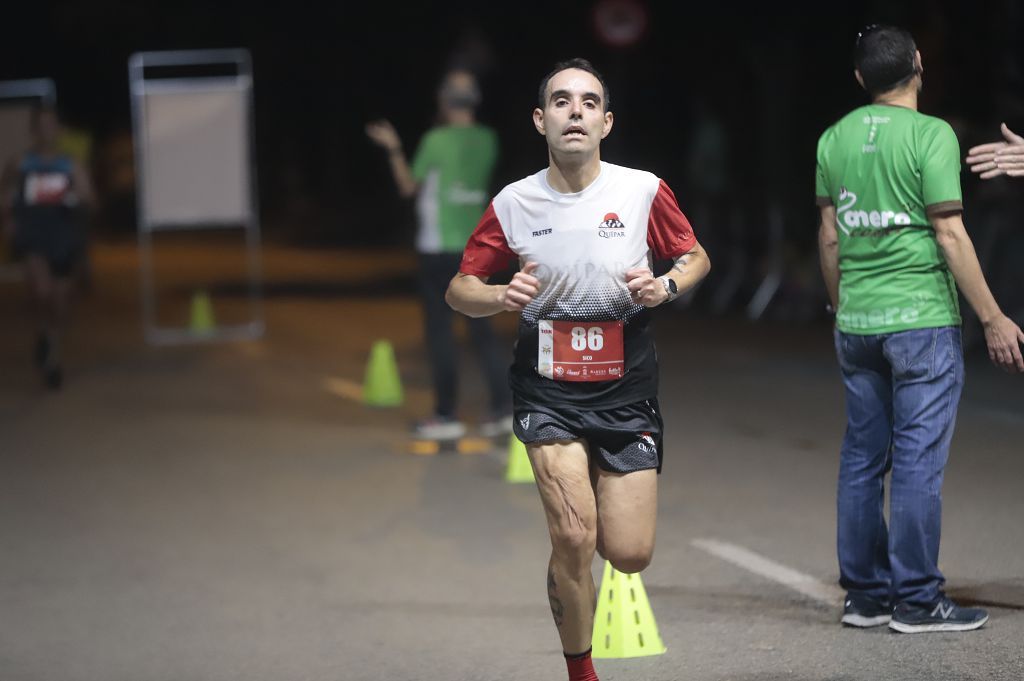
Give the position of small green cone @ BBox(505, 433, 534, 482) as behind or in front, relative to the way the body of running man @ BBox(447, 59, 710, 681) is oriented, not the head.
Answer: behind

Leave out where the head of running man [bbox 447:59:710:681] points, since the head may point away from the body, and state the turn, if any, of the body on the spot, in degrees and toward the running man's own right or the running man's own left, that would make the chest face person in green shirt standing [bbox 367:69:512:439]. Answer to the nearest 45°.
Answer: approximately 180°

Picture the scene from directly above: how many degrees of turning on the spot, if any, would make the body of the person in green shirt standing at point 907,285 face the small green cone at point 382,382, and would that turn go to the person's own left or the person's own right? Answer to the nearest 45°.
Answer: approximately 90° to the person's own left

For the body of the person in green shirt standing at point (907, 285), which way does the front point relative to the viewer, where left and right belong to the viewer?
facing away from the viewer and to the right of the viewer

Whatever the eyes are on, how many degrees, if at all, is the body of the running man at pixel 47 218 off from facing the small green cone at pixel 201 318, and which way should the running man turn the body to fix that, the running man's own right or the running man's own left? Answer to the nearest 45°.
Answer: approximately 135° to the running man's own left

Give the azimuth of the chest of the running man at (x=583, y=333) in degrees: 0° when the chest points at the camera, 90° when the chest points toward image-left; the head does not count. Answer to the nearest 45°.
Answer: approximately 0°
